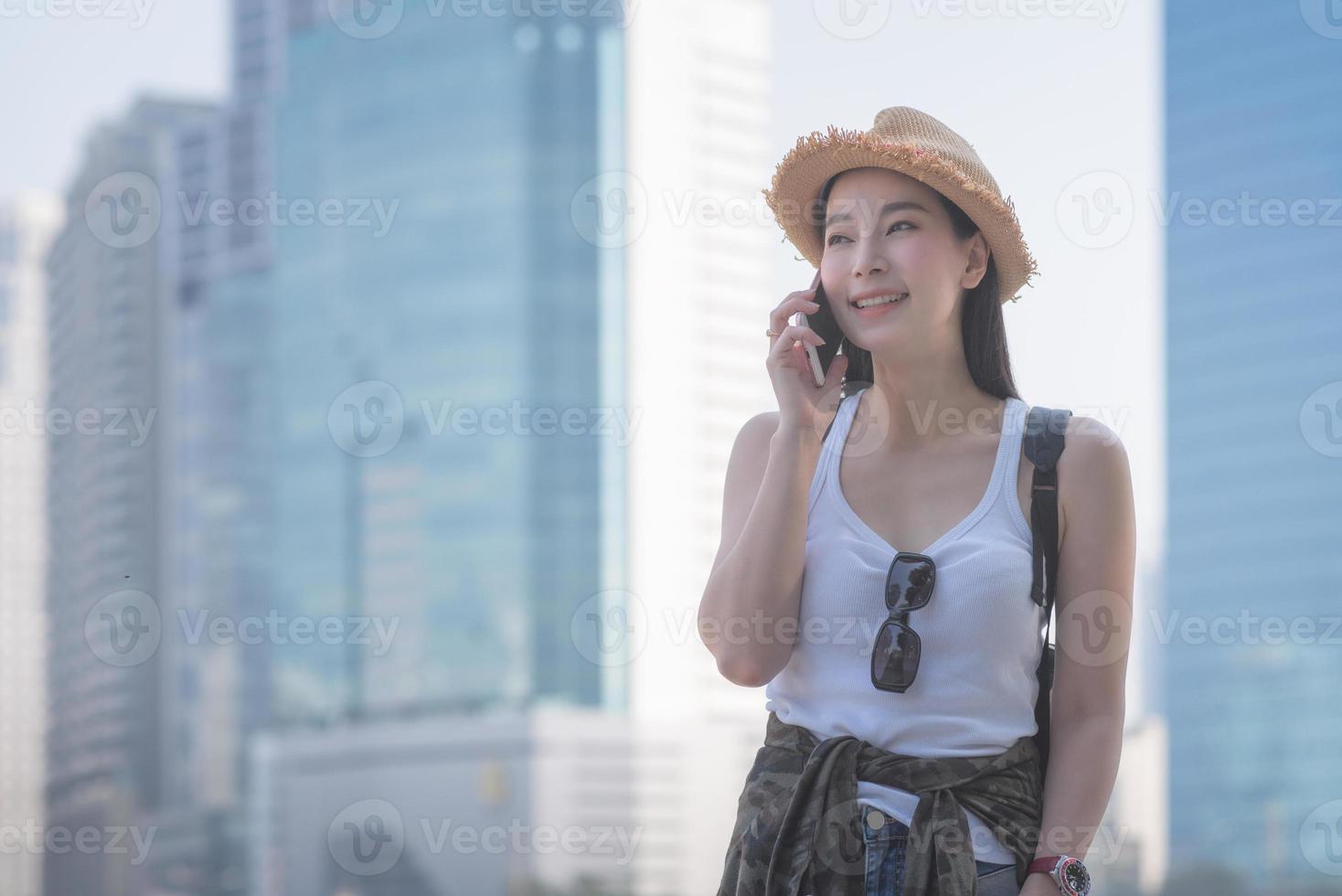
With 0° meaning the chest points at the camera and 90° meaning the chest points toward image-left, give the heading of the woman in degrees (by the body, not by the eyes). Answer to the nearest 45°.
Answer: approximately 0°
